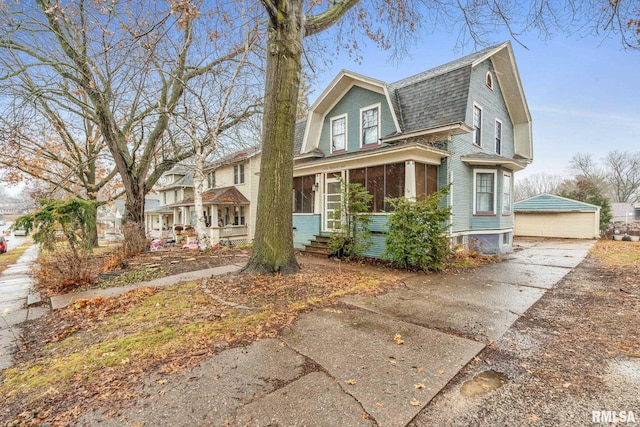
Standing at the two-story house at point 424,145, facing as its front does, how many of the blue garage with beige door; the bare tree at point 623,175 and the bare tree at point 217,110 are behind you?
2

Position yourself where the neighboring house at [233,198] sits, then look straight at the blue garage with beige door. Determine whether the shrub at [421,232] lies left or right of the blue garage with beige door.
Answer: right

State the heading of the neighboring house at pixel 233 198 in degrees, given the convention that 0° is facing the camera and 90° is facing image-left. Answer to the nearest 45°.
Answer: approximately 45°

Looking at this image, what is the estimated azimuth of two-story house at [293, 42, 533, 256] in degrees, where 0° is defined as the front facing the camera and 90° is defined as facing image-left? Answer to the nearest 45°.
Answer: approximately 45°

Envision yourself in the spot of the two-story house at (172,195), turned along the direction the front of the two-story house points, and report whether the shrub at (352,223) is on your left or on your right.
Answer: on your left

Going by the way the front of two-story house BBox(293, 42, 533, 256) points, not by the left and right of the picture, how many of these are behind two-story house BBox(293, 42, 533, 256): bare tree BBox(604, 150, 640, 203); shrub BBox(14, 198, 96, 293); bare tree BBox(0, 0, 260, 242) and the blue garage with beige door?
2

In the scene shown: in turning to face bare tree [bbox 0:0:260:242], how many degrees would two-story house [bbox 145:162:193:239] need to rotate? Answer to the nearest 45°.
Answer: approximately 45° to its left

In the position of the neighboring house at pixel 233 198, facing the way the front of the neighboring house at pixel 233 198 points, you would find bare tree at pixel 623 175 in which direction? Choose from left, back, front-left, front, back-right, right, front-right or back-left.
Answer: back-left

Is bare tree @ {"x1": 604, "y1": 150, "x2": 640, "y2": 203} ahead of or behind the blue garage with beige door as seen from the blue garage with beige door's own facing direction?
behind

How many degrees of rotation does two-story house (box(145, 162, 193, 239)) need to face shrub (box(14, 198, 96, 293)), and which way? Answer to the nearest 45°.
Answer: approximately 45° to its left

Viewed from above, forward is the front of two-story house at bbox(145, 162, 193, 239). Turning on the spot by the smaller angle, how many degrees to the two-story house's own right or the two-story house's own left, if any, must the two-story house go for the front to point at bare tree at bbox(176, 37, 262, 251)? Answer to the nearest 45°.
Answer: approximately 45° to the two-story house's own left

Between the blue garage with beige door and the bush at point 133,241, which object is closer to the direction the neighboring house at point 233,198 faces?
the bush
